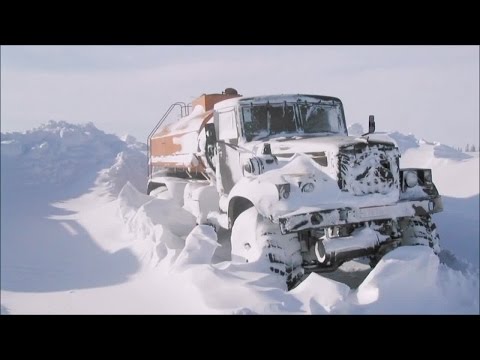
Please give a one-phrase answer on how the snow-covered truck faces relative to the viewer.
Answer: facing the viewer and to the right of the viewer
